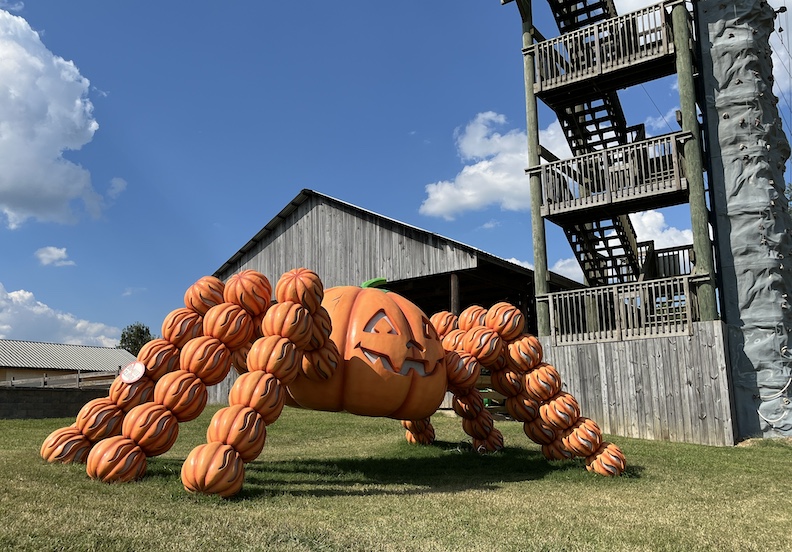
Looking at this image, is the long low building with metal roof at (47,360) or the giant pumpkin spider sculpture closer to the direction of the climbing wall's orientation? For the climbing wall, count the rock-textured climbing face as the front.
the giant pumpkin spider sculpture

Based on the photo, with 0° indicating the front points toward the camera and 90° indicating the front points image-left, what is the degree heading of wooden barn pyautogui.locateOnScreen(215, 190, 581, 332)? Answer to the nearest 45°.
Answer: approximately 0°

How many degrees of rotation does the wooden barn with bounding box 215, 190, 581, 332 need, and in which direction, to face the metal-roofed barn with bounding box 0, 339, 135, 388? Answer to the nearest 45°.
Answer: approximately 135° to its right

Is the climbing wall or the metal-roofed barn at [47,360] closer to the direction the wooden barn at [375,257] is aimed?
the climbing wall

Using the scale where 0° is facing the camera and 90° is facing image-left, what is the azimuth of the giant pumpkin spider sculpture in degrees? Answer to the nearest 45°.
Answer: approximately 315°

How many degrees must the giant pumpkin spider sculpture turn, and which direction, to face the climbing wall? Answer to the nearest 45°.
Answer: approximately 90° to its left

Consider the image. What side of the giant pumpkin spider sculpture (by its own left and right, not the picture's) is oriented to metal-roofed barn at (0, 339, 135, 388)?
back

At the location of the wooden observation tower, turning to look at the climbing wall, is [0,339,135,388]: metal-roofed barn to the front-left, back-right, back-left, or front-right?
back-left
